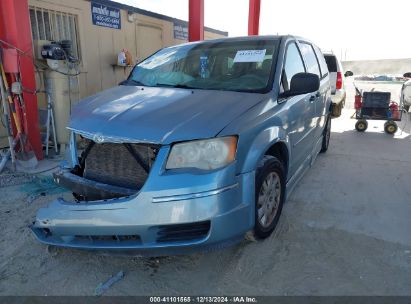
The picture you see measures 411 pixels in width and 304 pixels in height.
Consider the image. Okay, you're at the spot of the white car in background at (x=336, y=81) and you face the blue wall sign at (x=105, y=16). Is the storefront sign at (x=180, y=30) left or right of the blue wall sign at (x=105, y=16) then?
right

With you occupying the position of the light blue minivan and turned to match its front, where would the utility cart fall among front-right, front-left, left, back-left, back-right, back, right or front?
back

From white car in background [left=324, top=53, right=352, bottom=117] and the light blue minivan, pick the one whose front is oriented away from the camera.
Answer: the white car in background

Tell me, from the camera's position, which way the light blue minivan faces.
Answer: facing the viewer and to the left of the viewer

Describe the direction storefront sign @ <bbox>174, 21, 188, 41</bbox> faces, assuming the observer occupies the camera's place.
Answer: facing the viewer and to the right of the viewer

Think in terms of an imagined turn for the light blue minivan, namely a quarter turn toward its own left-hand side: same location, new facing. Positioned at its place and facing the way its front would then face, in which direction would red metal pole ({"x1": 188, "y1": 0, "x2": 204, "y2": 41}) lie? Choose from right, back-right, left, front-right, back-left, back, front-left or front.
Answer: back-left

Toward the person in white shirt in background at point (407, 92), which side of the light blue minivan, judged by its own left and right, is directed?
back

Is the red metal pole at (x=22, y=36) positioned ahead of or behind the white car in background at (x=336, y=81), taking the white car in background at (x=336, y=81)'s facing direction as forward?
behind

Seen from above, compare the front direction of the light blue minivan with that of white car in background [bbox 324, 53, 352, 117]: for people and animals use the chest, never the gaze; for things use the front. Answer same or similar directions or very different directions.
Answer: very different directions

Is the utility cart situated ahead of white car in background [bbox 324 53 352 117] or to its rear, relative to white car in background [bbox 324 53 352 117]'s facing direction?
to the rear

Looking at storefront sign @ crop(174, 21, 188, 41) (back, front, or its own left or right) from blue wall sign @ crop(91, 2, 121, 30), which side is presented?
right

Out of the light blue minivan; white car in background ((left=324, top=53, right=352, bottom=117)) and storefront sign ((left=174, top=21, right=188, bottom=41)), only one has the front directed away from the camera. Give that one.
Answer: the white car in background

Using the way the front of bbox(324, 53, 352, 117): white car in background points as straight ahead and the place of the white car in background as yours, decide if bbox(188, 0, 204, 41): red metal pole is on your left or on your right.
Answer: on your left

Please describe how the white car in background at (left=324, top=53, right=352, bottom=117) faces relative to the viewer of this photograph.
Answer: facing away from the viewer

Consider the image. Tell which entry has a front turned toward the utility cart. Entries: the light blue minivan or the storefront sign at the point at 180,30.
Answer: the storefront sign

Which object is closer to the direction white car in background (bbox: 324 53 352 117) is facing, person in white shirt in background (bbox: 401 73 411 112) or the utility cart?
the person in white shirt in background

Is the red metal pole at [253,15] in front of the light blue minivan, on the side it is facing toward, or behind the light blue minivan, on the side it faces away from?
behind
